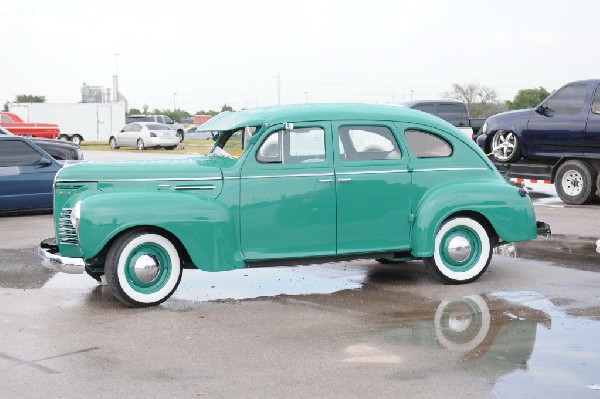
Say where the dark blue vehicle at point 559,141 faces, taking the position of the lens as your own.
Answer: facing to the left of the viewer

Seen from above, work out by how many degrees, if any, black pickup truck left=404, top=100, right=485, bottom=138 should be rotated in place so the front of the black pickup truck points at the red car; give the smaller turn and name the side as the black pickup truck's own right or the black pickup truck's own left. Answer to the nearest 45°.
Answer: approximately 45° to the black pickup truck's own right

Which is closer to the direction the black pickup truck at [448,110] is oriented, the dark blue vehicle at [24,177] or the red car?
the red car

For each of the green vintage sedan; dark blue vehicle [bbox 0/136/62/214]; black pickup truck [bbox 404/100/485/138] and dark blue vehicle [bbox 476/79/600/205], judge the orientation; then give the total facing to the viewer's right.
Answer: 1

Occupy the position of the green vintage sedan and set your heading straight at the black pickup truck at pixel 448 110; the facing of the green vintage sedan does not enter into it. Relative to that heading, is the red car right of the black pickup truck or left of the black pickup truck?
left

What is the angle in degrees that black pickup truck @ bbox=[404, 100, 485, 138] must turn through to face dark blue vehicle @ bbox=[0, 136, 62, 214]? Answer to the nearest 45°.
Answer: approximately 45° to its left

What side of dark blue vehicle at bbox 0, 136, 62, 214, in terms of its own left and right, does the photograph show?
right

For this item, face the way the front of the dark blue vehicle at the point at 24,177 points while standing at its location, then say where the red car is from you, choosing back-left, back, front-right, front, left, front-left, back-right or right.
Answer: left

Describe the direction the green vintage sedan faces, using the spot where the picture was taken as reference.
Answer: facing to the left of the viewer

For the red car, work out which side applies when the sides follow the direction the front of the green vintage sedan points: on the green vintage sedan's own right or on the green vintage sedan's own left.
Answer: on the green vintage sedan's own right

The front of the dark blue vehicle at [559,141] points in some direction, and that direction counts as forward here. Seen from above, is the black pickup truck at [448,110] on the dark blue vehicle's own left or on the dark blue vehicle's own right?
on the dark blue vehicle's own right

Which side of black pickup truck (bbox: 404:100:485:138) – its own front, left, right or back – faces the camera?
left
